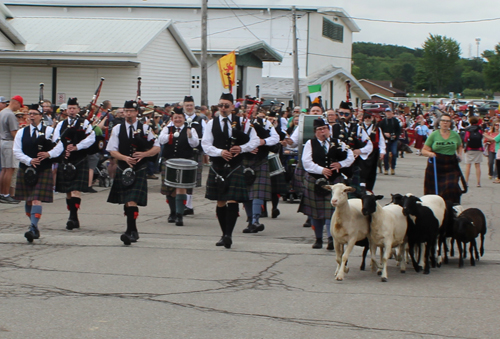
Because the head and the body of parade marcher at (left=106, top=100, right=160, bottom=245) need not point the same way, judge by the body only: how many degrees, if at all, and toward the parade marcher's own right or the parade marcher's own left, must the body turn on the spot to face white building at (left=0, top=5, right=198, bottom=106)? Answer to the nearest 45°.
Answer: approximately 180°

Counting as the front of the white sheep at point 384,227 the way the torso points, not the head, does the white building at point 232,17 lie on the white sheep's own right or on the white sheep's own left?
on the white sheep's own right

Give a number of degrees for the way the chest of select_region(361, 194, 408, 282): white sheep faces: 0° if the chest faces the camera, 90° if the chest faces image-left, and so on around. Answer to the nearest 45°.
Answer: approximately 45°

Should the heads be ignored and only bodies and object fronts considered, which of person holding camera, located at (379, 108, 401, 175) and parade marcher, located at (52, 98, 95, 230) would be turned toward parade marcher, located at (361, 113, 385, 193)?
the person holding camera

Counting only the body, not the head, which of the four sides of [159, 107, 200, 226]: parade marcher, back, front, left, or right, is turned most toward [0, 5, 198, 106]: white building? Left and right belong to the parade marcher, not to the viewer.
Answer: back

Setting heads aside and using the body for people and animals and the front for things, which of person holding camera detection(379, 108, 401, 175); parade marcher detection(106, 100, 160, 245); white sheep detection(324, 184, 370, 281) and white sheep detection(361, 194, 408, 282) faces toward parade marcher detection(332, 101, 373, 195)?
the person holding camera

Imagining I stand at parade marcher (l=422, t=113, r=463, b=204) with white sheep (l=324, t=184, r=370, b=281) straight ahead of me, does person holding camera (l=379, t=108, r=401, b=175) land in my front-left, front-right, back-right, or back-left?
back-right

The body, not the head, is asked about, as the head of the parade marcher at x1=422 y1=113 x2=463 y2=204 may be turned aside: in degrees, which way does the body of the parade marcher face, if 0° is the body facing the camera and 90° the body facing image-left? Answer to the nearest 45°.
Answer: approximately 0°
